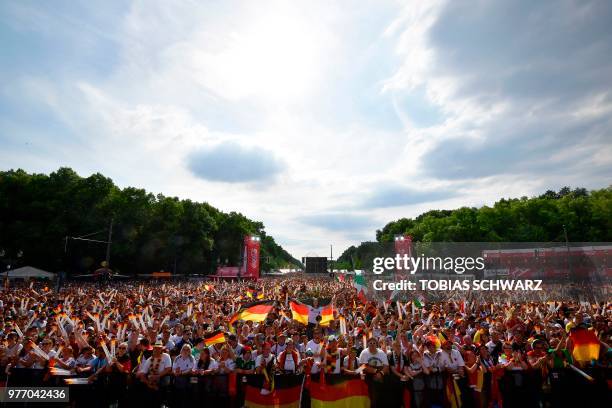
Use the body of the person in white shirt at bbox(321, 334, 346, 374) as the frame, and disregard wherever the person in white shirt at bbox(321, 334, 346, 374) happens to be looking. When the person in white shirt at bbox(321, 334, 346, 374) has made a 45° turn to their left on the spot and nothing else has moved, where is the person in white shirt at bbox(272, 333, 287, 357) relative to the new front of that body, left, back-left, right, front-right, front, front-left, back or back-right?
back

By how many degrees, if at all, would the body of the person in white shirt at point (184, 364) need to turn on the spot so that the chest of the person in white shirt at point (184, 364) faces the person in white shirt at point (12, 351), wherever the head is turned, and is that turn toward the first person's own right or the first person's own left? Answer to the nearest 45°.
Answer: approximately 135° to the first person's own right

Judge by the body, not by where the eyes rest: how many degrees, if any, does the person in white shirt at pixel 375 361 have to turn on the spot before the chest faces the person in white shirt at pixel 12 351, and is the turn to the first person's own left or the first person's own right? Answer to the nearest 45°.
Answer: approximately 90° to the first person's own right

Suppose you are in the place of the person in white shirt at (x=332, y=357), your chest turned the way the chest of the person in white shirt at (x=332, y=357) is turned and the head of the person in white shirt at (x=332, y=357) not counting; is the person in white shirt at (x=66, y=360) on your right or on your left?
on your right

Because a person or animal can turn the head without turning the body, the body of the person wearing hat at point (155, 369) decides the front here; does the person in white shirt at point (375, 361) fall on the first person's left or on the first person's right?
on the first person's left

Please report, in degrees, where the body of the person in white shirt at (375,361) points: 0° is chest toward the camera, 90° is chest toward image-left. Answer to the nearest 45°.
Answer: approximately 0°

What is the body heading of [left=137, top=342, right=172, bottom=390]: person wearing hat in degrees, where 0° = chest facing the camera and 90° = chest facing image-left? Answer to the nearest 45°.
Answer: approximately 0°

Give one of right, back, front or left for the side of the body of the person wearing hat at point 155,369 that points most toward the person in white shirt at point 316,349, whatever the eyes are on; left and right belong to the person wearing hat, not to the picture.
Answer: left
